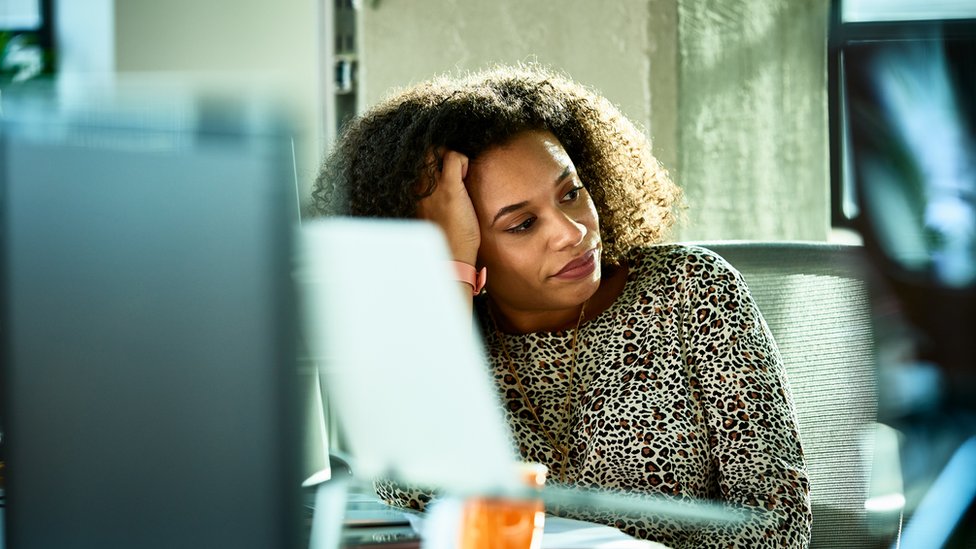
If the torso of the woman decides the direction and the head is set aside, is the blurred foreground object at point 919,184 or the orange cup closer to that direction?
the orange cup

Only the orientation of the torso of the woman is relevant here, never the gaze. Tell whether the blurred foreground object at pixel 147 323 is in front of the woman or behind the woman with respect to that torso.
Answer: in front

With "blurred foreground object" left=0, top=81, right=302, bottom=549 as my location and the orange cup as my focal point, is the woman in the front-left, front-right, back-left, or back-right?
front-left

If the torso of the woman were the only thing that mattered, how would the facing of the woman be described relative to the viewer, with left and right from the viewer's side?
facing the viewer and to the left of the viewer

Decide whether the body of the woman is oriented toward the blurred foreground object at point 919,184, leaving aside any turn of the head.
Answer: no

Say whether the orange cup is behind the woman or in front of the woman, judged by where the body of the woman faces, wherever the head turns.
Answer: in front
